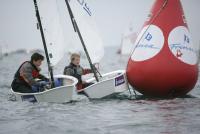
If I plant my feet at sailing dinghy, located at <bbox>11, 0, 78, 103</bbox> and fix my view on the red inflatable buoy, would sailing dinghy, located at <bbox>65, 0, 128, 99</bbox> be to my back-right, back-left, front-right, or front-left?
front-left

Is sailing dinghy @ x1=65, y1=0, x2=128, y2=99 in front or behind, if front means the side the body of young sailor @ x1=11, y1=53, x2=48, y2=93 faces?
in front

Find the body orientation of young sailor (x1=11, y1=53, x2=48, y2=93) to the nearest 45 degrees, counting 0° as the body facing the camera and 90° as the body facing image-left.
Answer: approximately 270°

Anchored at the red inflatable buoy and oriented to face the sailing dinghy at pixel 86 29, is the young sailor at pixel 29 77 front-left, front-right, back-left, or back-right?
front-left

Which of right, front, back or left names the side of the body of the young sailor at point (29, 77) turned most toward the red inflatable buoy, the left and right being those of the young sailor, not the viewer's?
front
